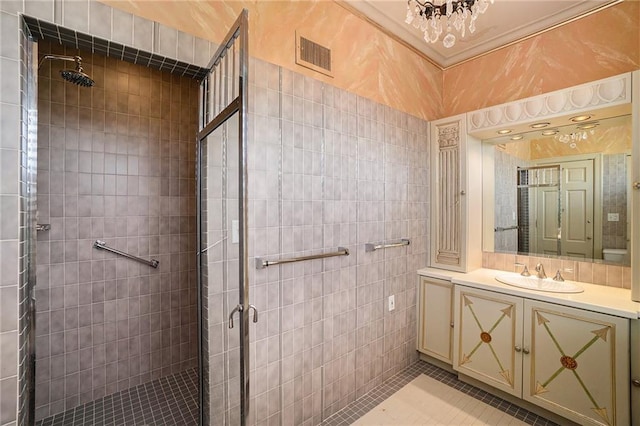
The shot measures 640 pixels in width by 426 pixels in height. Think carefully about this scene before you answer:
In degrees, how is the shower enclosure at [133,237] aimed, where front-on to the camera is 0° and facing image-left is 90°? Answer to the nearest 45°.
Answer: approximately 315°

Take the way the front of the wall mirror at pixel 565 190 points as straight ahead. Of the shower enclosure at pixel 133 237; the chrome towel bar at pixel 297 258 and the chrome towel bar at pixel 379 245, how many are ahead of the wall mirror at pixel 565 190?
3

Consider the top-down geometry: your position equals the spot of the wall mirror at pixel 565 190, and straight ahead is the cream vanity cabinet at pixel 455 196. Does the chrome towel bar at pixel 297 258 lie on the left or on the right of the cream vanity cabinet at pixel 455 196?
left

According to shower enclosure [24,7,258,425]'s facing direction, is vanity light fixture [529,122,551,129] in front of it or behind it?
in front

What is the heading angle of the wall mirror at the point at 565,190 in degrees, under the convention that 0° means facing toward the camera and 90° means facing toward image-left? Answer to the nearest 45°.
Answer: approximately 45°

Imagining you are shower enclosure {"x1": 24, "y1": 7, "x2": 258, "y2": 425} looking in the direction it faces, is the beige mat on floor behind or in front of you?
in front

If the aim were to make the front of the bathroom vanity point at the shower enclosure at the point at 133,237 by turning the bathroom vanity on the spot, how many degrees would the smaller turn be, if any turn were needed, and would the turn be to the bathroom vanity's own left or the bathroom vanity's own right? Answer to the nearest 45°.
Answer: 0° — it already faces it

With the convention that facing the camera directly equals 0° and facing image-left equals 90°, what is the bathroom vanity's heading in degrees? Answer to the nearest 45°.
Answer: approximately 45°

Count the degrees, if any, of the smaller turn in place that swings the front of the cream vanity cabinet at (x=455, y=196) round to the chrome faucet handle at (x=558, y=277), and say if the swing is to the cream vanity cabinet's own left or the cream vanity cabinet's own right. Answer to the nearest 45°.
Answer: approximately 135° to the cream vanity cabinet's own left
